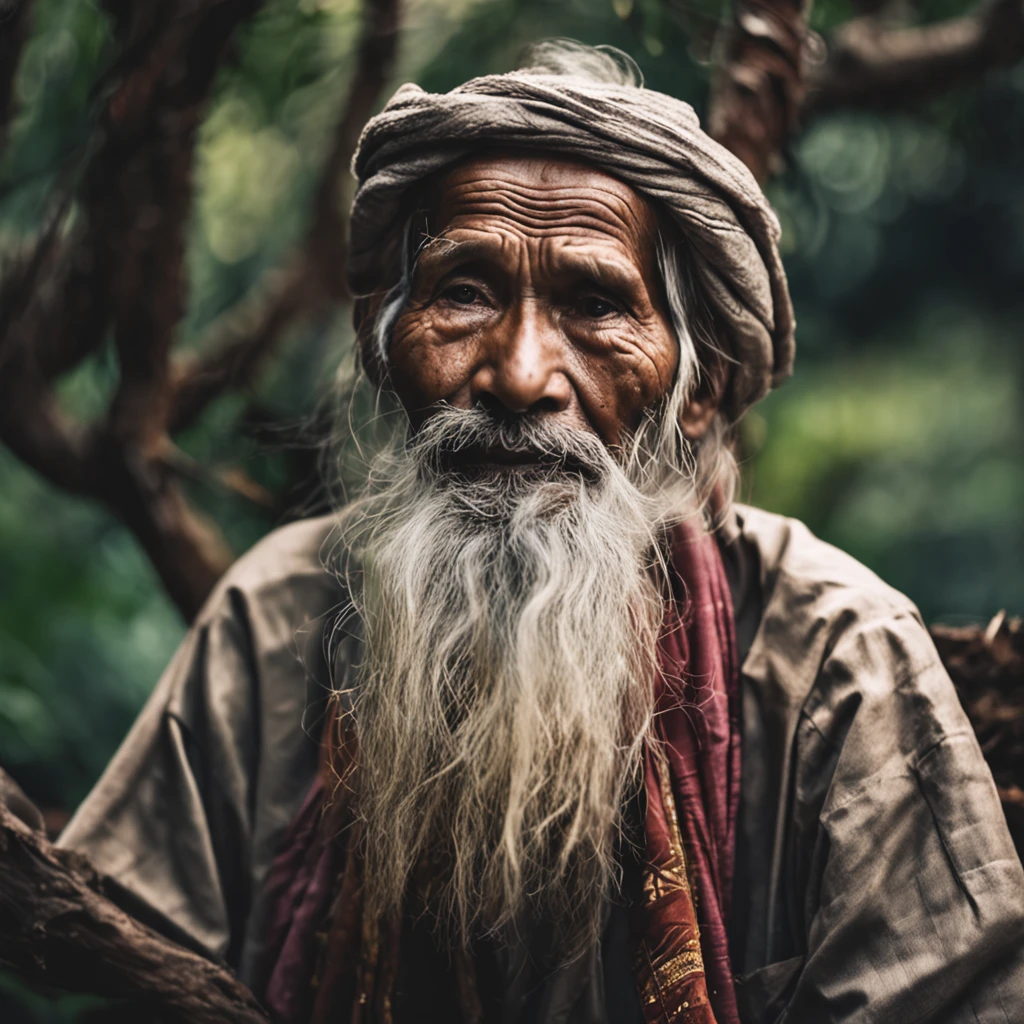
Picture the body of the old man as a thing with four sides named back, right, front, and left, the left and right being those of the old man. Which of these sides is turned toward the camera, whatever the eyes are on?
front
